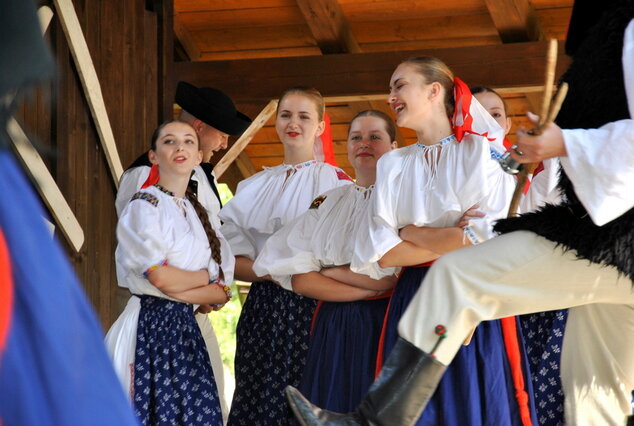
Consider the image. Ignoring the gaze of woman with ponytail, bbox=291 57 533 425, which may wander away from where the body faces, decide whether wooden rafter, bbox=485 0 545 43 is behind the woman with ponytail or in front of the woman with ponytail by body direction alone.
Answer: behind

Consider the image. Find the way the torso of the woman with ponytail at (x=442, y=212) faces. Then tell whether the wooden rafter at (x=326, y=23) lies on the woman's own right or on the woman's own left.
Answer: on the woman's own right

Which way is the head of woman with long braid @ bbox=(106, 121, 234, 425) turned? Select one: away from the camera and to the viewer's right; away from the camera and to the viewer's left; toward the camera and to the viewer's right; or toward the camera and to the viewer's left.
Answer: toward the camera and to the viewer's right

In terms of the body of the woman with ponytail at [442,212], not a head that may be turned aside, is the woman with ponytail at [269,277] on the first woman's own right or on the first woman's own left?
on the first woman's own right

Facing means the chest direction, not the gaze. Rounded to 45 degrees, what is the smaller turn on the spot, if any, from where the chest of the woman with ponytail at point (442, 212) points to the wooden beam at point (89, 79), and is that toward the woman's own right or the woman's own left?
approximately 90° to the woman's own right

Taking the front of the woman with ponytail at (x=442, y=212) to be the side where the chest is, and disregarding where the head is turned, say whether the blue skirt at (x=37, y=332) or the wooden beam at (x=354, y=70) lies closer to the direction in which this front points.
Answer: the blue skirt

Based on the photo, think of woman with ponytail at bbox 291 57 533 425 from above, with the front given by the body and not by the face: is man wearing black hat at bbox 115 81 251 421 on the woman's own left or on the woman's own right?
on the woman's own right

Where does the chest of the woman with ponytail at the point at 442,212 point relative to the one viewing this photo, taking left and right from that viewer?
facing the viewer and to the left of the viewer
